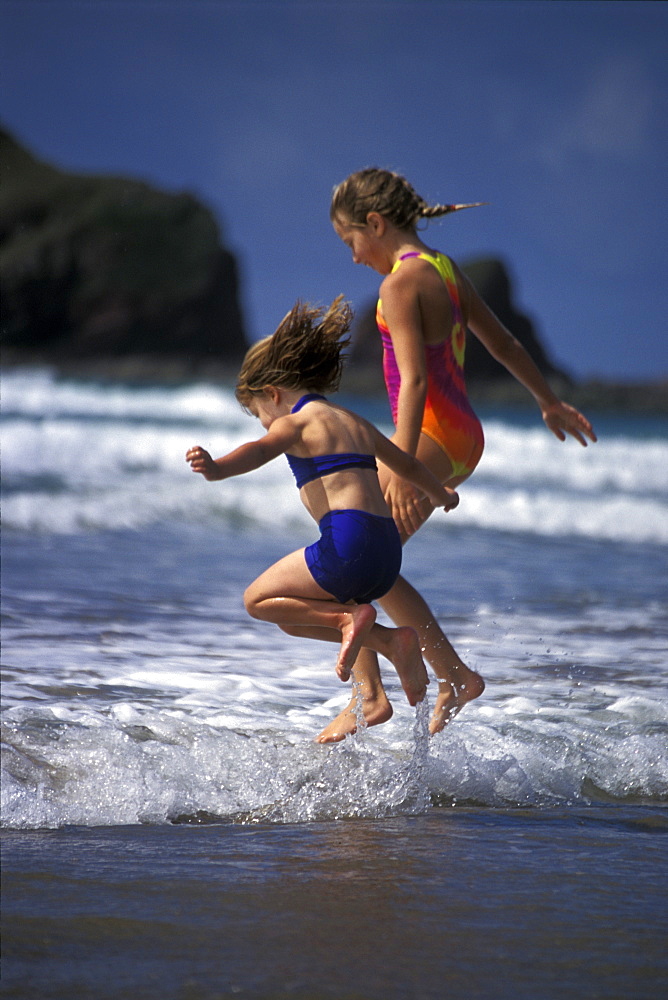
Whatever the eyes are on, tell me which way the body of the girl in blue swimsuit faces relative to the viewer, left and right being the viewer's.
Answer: facing away from the viewer and to the left of the viewer

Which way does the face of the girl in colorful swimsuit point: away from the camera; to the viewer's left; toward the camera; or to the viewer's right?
to the viewer's left
